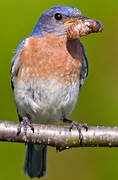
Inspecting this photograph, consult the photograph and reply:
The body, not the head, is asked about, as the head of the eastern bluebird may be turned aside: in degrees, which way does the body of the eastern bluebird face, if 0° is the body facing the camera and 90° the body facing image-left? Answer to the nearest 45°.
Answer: approximately 0°
